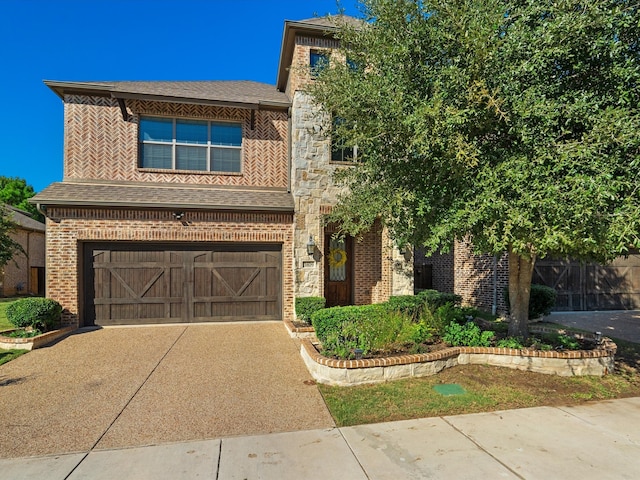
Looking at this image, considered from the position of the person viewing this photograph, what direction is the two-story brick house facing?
facing the viewer

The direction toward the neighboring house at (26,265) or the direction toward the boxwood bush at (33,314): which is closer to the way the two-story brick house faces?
the boxwood bush

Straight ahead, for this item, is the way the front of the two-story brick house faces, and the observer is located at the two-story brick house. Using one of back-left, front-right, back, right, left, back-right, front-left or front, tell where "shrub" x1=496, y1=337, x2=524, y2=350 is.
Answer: front-left

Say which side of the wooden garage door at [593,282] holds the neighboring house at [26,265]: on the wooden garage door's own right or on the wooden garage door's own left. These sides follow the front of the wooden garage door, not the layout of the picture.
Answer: on the wooden garage door's own right

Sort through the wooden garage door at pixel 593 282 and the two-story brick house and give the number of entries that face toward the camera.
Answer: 2

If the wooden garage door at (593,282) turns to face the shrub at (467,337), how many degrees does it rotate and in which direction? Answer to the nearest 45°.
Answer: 0° — it already faces it

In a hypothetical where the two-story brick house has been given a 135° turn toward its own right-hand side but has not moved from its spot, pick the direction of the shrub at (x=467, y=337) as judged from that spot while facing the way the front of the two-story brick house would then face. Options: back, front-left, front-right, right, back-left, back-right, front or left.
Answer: back

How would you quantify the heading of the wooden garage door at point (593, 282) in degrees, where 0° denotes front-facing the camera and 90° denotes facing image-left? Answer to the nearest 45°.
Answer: approximately 0°

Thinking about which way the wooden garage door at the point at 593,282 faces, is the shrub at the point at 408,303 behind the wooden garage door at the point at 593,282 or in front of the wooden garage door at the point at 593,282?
in front

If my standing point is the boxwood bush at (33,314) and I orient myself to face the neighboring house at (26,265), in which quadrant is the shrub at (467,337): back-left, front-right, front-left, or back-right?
back-right

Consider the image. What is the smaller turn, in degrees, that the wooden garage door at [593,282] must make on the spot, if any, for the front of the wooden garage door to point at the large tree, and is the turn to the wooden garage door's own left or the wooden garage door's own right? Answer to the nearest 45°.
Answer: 0° — it already faces it

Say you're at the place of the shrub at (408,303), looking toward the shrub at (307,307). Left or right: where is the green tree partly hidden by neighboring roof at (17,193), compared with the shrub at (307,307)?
right

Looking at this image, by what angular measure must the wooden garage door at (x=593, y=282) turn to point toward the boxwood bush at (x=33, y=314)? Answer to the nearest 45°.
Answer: approximately 45° to its right

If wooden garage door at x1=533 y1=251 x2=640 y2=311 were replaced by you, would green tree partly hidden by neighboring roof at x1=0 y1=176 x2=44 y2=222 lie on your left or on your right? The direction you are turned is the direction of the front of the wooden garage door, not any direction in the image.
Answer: on your right

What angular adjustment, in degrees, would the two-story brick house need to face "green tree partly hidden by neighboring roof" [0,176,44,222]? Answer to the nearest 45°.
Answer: approximately 135° to its right
